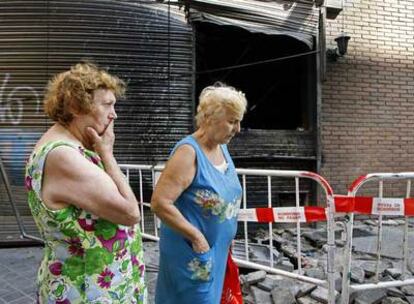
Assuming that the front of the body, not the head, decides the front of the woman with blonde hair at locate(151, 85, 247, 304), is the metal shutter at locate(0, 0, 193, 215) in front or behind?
behind

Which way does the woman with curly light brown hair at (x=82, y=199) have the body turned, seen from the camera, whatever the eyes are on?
to the viewer's right

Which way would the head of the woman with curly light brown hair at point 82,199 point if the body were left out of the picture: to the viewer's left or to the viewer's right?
to the viewer's right

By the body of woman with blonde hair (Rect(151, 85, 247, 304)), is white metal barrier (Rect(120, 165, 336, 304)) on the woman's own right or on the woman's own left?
on the woman's own left

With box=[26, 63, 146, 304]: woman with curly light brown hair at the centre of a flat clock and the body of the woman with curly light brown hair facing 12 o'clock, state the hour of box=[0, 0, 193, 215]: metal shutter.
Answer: The metal shutter is roughly at 9 o'clock from the woman with curly light brown hair.

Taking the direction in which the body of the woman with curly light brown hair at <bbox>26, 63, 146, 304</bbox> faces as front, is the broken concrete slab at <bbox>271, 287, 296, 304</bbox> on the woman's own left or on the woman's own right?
on the woman's own left

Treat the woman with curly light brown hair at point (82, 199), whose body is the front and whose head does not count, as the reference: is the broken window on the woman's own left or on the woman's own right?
on the woman's own left

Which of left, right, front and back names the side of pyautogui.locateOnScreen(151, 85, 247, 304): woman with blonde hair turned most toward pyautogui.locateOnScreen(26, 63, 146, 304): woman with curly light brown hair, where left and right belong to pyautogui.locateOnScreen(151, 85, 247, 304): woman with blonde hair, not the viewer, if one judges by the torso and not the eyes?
right

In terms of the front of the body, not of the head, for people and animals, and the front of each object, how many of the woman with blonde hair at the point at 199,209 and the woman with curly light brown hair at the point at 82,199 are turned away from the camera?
0
